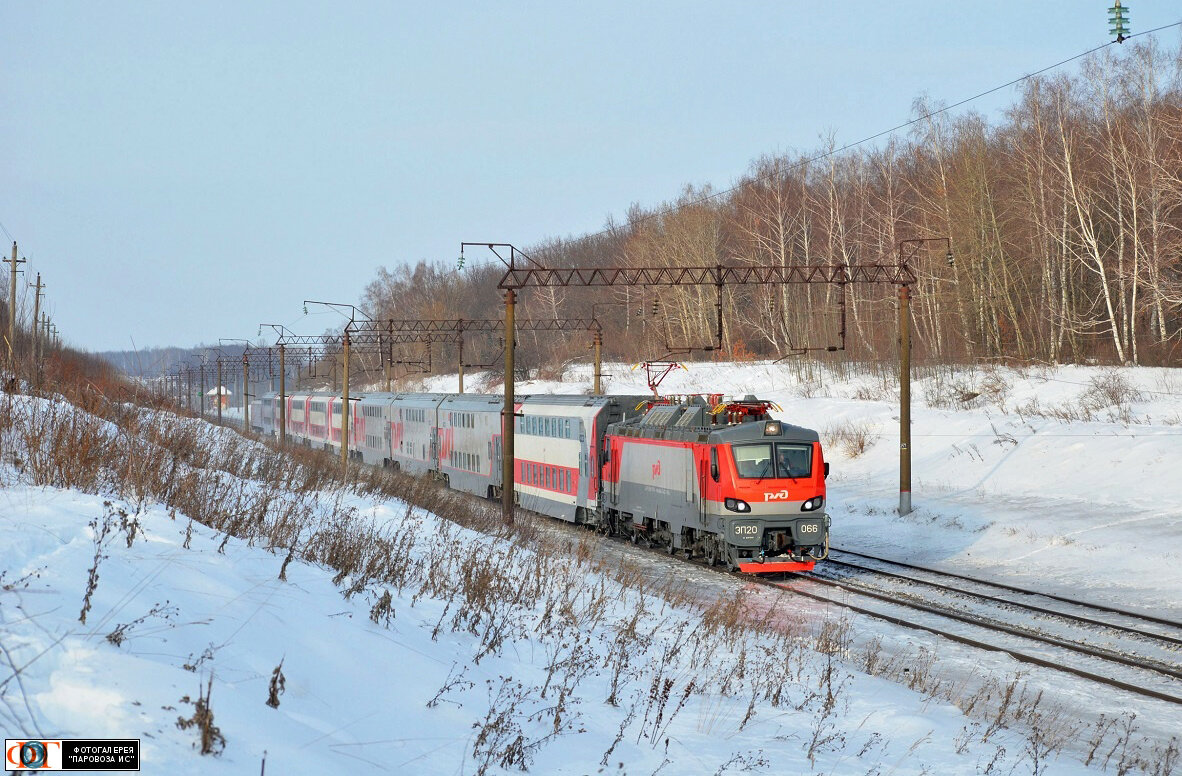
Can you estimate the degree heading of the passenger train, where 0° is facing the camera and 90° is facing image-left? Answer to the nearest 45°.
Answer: approximately 315°

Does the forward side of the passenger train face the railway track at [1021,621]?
yes
